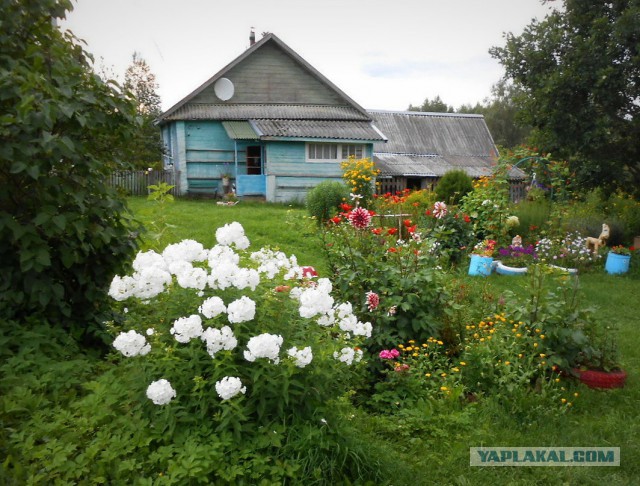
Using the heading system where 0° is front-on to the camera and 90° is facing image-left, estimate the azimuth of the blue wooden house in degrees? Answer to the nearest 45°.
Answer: approximately 0°

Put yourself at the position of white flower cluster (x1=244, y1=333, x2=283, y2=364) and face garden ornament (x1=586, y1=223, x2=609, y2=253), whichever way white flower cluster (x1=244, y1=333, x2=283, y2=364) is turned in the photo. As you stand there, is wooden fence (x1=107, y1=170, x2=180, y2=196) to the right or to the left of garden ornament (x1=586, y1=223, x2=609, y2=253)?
left

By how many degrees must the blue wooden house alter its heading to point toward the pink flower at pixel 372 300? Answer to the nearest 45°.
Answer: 0° — it already faces it

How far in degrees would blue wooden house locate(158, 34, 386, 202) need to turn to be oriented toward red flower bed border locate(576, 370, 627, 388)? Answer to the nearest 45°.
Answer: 0° — it already faces it

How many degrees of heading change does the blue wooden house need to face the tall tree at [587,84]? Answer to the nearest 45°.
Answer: approximately 45° to its left

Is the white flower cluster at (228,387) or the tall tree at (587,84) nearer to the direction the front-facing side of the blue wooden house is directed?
the white flower cluster

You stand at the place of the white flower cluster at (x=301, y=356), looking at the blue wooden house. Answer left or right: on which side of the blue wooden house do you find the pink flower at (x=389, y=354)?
right

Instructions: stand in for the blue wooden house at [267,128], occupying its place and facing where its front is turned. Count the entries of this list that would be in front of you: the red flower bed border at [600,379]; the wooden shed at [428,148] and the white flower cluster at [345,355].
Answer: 2

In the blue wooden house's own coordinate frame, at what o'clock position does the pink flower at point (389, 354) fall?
The pink flower is roughly at 12 o'clock from the blue wooden house.

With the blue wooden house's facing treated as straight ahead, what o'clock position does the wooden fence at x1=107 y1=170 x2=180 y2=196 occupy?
The wooden fence is roughly at 3 o'clock from the blue wooden house.

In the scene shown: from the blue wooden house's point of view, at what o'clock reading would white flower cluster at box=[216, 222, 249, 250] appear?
The white flower cluster is roughly at 12 o'clock from the blue wooden house.

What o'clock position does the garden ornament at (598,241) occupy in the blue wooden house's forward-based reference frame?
The garden ornament is roughly at 11 o'clock from the blue wooden house.
